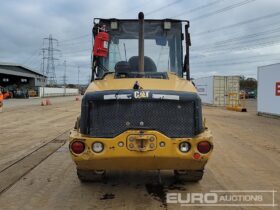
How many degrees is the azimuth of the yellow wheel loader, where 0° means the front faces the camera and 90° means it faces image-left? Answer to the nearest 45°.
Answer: approximately 180°

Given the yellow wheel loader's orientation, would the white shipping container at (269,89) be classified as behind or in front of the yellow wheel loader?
in front

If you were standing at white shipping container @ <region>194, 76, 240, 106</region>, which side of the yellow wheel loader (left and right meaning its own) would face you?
front
